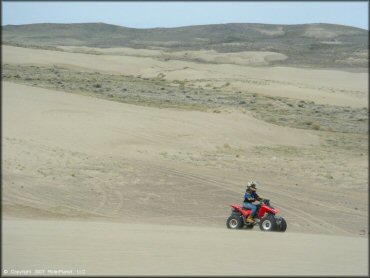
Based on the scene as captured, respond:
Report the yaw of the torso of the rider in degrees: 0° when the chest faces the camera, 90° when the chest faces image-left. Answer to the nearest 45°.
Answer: approximately 270°
